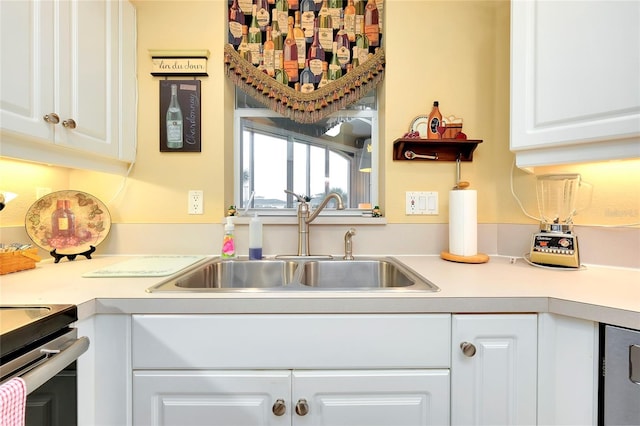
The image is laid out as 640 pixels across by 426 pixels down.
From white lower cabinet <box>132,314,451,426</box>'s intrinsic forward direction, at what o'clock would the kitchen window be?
The kitchen window is roughly at 6 o'clock from the white lower cabinet.

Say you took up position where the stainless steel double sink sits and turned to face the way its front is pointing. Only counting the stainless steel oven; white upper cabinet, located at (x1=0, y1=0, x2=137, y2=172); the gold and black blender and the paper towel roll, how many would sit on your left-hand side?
2

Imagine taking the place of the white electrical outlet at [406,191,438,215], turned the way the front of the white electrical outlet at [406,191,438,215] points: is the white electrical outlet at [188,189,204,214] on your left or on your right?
on your right

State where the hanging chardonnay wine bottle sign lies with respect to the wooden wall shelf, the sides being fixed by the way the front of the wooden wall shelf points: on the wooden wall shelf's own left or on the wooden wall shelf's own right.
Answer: on the wooden wall shelf's own right

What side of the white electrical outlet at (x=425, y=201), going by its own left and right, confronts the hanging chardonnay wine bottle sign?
right

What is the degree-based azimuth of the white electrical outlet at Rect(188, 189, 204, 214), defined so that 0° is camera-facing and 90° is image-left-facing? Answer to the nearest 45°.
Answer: approximately 0°
